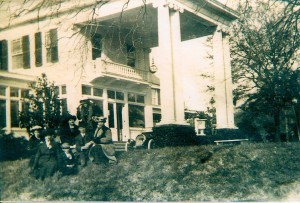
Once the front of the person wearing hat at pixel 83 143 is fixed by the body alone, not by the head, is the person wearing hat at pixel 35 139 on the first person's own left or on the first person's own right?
on the first person's own right

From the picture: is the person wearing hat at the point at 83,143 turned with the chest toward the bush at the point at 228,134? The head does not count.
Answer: no

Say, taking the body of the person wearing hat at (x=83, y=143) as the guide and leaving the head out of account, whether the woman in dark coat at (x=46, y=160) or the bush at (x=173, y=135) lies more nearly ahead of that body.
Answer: the woman in dark coat

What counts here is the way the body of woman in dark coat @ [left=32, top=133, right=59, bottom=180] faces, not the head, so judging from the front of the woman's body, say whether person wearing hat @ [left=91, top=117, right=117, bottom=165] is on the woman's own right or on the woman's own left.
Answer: on the woman's own left

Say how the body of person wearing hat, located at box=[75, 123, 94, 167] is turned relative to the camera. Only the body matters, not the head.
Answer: toward the camera

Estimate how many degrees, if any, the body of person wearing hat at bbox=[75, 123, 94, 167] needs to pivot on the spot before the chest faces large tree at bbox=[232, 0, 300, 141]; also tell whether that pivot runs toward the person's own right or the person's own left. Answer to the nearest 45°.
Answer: approximately 135° to the person's own left

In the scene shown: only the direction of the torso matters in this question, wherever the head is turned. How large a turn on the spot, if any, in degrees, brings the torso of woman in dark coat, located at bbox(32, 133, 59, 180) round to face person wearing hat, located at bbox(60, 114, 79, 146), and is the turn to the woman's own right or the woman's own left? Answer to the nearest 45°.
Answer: approximately 135° to the woman's own left

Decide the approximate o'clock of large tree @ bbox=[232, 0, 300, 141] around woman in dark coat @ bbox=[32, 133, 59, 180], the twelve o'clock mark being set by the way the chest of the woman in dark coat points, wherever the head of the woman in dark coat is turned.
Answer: The large tree is roughly at 8 o'clock from the woman in dark coat.

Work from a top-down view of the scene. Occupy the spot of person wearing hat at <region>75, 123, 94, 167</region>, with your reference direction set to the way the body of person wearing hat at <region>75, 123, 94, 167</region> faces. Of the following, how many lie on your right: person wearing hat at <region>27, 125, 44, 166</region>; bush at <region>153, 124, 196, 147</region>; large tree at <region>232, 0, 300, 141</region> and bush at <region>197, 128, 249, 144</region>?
1

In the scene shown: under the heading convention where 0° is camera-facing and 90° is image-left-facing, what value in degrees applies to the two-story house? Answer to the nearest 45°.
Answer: approximately 315°

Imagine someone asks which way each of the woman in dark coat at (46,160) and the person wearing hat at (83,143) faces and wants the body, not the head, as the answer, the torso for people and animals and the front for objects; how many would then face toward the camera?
2

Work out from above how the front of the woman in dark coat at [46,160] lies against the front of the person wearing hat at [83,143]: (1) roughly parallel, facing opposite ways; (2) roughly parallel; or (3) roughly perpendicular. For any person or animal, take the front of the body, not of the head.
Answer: roughly parallel
